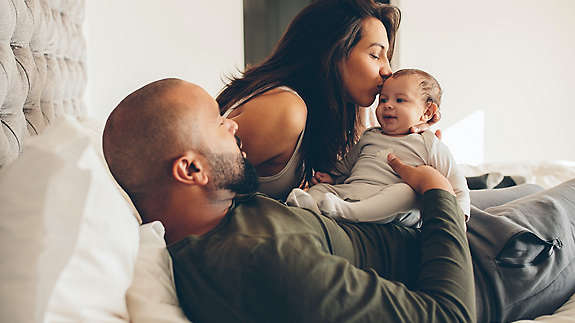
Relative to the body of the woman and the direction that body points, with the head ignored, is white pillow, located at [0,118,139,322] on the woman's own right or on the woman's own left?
on the woman's own right

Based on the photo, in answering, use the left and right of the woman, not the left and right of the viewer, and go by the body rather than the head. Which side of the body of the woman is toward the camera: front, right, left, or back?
right

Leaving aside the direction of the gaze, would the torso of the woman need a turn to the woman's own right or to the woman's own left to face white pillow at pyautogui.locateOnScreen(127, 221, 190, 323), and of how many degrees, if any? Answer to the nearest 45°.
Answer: approximately 90° to the woman's own right

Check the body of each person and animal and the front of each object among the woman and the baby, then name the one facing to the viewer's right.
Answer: the woman

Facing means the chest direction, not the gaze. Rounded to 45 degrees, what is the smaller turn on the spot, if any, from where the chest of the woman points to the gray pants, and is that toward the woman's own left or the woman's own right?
approximately 45° to the woman's own right

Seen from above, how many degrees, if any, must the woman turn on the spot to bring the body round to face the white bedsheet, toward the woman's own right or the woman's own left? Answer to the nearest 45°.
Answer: approximately 45° to the woman's own left

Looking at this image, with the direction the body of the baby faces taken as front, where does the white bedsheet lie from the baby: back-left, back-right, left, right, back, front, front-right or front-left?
back

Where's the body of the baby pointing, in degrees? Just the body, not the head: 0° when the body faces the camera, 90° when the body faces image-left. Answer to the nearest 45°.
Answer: approximately 45°

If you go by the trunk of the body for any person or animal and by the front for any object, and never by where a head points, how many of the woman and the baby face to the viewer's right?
1
